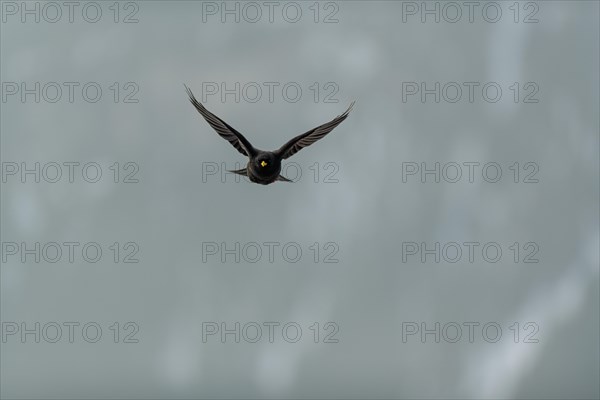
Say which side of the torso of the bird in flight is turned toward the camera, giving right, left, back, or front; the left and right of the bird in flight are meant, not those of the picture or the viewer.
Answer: front
